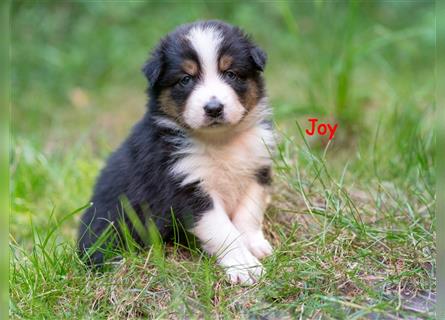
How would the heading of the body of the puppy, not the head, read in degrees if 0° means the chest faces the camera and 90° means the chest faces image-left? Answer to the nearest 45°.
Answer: approximately 315°
